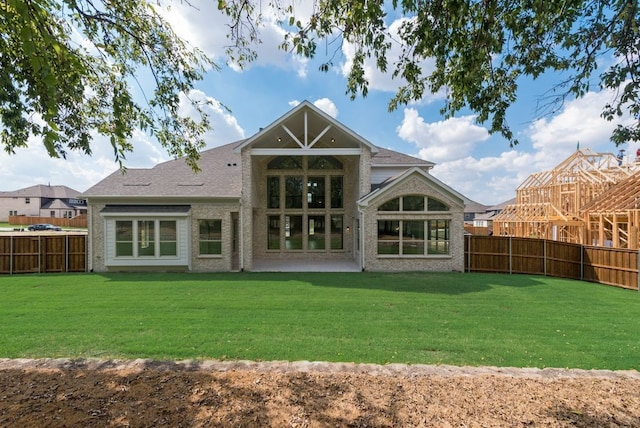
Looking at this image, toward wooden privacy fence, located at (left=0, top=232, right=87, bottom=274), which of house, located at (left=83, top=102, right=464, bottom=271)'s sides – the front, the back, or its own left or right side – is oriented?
left

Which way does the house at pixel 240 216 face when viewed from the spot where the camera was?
facing away from the viewer

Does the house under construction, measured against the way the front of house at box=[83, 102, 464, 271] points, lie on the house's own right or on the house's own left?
on the house's own right
